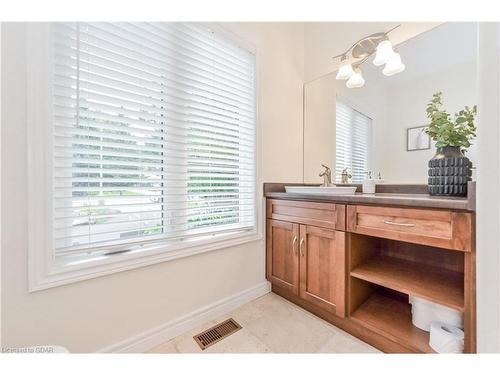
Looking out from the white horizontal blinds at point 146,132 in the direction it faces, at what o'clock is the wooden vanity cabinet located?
The wooden vanity cabinet is roughly at 11 o'clock from the white horizontal blinds.
